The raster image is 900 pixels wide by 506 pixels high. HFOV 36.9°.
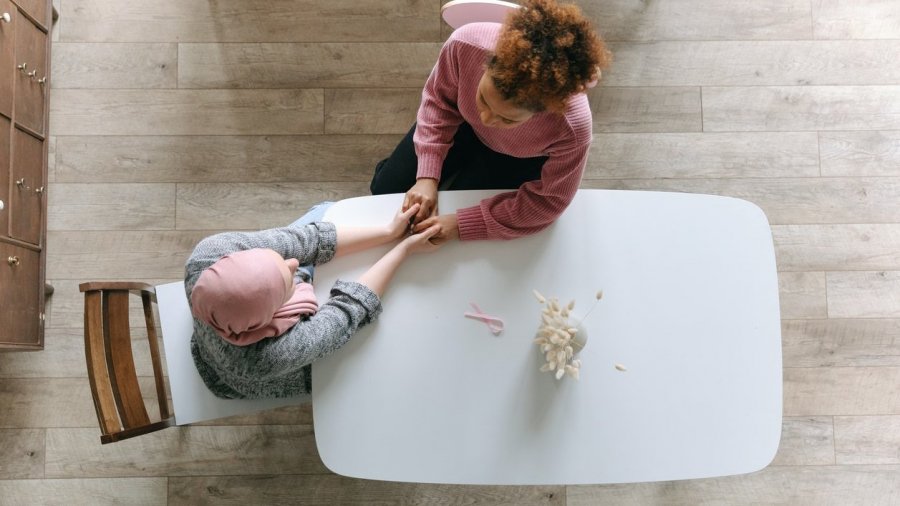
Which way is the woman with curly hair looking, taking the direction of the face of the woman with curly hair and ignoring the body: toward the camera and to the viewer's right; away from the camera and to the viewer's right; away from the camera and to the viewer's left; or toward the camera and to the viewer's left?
toward the camera and to the viewer's left

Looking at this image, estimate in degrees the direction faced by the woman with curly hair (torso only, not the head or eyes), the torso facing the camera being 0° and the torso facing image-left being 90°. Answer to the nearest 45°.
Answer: approximately 45°

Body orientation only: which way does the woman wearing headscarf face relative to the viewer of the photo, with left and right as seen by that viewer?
facing away from the viewer and to the right of the viewer

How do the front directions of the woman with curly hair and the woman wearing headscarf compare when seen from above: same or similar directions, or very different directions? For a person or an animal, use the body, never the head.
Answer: very different directions
